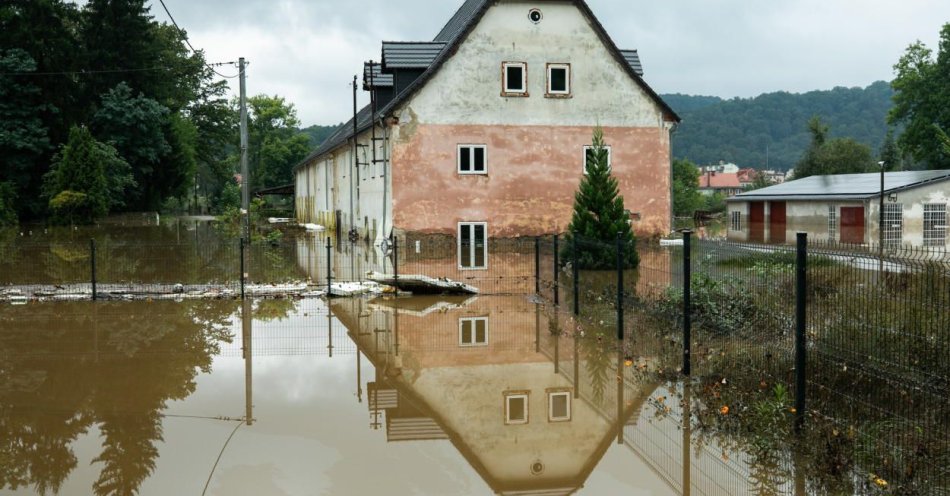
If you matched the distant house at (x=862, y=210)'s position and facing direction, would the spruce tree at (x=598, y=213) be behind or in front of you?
in front

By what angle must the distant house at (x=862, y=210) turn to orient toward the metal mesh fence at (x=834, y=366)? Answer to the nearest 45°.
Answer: approximately 45° to its left

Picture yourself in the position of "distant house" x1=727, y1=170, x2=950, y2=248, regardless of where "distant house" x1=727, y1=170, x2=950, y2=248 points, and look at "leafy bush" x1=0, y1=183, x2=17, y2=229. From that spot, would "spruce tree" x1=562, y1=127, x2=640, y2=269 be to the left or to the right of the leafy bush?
left

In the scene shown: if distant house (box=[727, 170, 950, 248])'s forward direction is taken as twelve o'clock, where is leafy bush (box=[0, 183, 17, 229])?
The leafy bush is roughly at 1 o'clock from the distant house.

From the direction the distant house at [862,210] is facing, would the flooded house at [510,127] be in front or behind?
in front

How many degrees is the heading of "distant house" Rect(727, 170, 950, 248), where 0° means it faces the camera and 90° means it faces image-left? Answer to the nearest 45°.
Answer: approximately 45°
